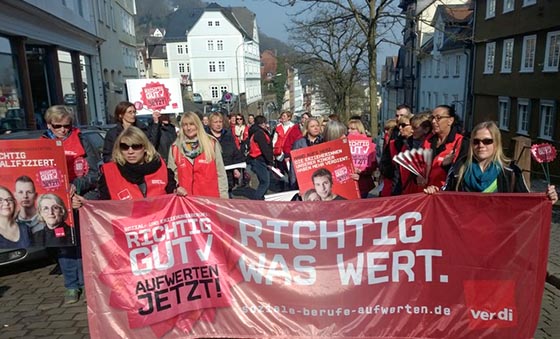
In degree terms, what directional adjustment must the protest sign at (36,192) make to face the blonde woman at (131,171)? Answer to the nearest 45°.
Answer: approximately 45° to its left

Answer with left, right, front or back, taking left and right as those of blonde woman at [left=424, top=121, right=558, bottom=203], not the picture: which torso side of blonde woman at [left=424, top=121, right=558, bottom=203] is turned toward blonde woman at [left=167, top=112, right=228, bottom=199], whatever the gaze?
right

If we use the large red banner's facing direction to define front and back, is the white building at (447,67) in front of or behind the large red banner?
behind

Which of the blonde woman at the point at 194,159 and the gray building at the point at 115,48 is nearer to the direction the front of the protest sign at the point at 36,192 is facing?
the blonde woman

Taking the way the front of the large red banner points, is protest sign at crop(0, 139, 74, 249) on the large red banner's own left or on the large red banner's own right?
on the large red banner's own right

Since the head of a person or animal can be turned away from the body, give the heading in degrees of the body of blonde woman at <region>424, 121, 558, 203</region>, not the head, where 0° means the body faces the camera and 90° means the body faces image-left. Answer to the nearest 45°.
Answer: approximately 0°

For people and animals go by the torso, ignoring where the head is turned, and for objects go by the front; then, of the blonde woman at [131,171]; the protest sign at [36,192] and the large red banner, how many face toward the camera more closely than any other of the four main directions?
3

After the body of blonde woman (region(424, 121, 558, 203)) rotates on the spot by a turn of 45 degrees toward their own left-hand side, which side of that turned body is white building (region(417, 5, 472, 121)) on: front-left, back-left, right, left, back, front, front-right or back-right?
back-left

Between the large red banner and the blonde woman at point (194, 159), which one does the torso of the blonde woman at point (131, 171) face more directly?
the large red banner
